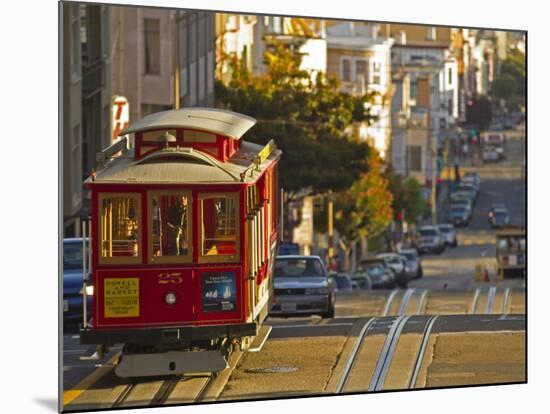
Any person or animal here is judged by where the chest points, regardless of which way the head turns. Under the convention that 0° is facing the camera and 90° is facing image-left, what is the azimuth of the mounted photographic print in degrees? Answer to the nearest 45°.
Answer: approximately 315°
